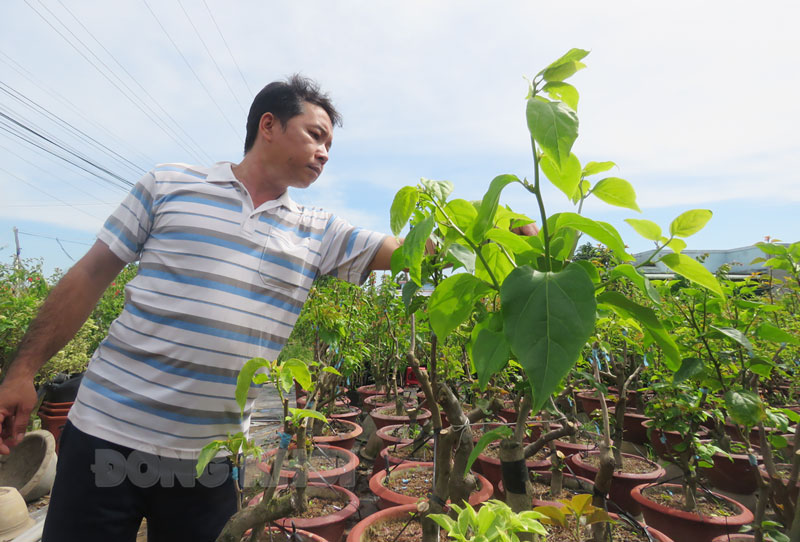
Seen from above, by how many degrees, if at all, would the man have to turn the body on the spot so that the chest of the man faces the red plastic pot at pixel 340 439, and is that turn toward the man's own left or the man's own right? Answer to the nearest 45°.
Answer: approximately 90° to the man's own left

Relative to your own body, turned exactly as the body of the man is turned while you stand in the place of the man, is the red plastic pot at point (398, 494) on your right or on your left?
on your left

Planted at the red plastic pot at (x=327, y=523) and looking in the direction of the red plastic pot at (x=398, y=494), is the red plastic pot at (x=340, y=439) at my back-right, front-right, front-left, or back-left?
front-left

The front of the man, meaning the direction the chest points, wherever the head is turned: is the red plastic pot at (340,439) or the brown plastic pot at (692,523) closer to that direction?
the brown plastic pot

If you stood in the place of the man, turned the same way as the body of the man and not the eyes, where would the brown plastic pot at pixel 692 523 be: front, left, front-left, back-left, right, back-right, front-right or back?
front-left

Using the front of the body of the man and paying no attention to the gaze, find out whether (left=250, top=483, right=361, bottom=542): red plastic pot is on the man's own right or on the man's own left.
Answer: on the man's own left

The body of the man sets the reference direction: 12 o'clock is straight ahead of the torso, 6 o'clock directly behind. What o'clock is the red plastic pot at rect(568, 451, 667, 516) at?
The red plastic pot is roughly at 10 o'clock from the man.

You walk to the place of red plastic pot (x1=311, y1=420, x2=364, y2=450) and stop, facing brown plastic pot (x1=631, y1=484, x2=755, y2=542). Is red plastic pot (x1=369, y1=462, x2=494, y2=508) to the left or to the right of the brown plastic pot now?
right

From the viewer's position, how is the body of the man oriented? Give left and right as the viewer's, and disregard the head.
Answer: facing the viewer and to the right of the viewer

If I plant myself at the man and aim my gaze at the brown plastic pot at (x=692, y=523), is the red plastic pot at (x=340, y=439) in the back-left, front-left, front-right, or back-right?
front-left

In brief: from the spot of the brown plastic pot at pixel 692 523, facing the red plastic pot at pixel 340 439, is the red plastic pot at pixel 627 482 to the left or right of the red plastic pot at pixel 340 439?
right
